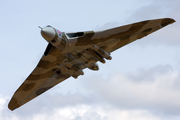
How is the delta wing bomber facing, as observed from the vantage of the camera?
facing the viewer and to the left of the viewer
